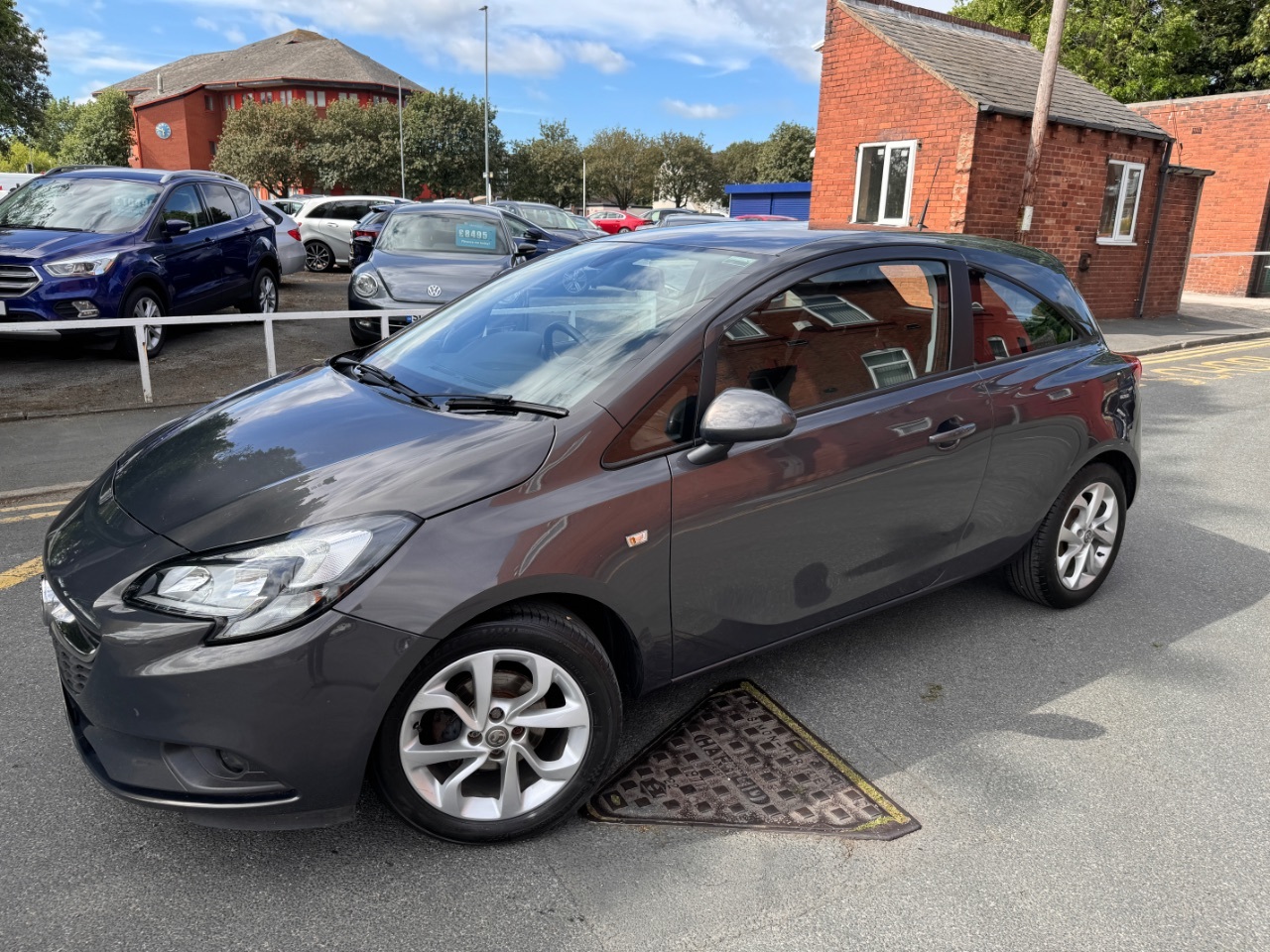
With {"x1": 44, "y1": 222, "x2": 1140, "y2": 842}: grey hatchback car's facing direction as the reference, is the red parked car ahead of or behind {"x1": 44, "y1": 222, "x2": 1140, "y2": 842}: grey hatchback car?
behind

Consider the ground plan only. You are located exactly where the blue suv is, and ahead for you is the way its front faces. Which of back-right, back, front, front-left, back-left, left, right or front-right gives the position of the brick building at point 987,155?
back-left
